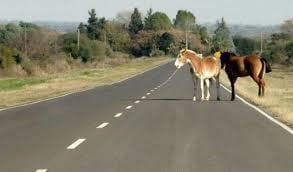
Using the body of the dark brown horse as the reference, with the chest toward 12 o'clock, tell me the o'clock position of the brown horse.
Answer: The brown horse is roughly at 12 o'clock from the dark brown horse.

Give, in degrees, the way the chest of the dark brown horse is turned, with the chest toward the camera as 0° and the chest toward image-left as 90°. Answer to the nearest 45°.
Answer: approximately 90°
